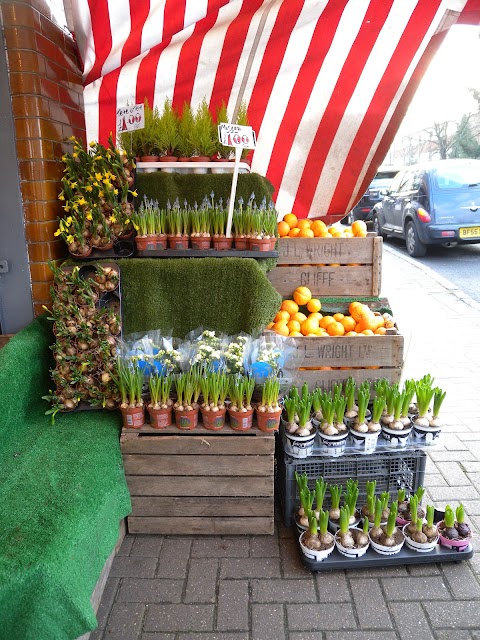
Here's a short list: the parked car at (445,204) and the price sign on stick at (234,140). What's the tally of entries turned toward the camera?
1

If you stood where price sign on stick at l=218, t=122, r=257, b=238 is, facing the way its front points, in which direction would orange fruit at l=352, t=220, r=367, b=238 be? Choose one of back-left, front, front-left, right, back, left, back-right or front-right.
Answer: back-left

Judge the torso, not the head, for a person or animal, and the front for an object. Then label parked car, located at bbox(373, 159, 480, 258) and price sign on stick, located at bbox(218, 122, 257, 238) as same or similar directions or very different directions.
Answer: very different directions

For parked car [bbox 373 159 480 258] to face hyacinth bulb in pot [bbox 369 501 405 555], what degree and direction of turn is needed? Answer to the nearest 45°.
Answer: approximately 135° to its left

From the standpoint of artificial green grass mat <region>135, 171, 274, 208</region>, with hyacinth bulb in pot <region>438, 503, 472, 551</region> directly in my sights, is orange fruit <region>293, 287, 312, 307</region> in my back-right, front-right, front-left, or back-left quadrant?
front-left

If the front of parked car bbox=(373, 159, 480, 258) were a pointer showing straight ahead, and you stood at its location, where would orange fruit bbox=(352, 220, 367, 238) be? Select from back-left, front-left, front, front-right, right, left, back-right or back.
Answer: back-left

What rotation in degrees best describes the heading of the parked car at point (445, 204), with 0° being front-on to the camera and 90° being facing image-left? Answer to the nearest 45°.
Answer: approximately 135°

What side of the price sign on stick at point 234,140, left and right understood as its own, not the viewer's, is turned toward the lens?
front

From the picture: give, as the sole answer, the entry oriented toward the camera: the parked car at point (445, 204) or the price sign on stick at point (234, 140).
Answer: the price sign on stick
